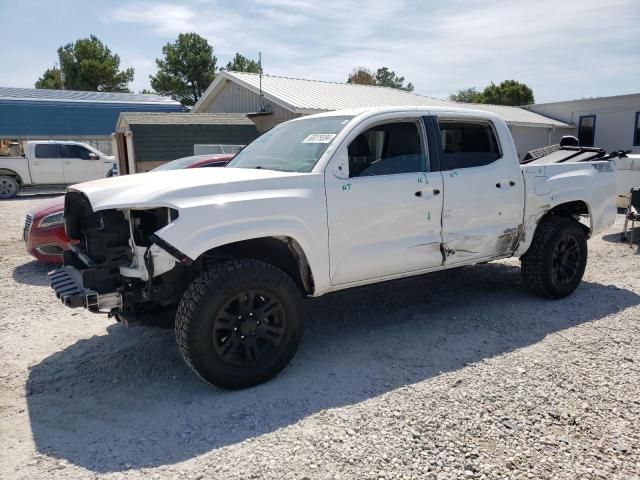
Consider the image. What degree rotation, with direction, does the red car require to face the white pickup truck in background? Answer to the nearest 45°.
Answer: approximately 135° to its right

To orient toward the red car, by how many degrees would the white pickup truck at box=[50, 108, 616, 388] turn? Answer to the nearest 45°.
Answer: approximately 90° to its right

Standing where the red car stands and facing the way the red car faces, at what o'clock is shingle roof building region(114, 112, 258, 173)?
The shingle roof building is roughly at 5 o'clock from the red car.

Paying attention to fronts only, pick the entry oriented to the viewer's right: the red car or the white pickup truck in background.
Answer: the white pickup truck in background

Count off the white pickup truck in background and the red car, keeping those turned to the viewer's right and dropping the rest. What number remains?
1

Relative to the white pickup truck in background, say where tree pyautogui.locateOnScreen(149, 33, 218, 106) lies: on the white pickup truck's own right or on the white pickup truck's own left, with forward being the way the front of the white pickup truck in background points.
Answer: on the white pickup truck's own left

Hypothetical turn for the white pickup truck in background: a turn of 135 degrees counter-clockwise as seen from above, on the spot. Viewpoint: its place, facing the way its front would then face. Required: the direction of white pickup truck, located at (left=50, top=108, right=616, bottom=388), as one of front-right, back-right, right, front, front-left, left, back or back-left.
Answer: back-left

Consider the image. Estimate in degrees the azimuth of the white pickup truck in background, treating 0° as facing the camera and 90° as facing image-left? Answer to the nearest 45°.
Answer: approximately 270°

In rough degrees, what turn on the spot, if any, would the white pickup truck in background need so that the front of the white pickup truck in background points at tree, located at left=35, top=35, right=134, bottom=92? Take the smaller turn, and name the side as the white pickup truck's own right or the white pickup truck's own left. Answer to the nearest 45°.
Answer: approximately 90° to the white pickup truck's own left

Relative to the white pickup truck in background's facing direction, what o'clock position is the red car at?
The red car is roughly at 3 o'clock from the white pickup truck in background.

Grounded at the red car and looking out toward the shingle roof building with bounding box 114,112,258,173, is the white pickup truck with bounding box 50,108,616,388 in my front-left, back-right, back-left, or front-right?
back-right
